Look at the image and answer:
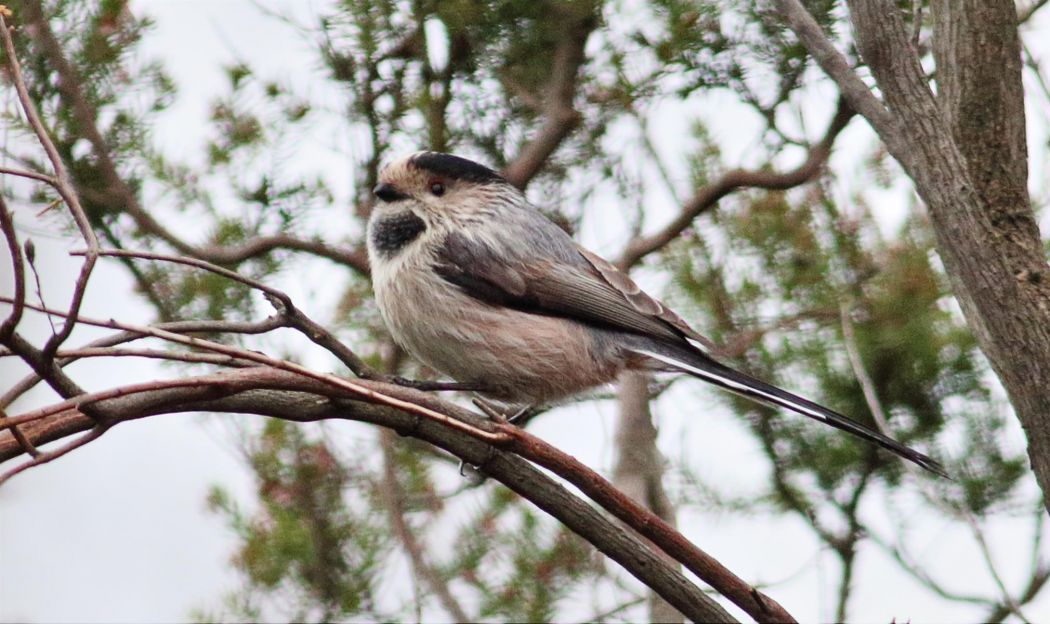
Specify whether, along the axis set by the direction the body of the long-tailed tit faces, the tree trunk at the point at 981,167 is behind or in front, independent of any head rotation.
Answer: behind

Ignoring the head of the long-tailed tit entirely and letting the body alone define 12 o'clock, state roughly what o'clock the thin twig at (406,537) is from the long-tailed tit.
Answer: The thin twig is roughly at 2 o'clock from the long-tailed tit.

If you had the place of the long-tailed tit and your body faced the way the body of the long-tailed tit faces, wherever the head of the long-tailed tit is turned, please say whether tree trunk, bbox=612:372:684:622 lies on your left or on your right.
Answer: on your right

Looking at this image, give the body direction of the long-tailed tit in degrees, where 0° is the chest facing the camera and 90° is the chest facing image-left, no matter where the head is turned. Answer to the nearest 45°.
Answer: approximately 90°

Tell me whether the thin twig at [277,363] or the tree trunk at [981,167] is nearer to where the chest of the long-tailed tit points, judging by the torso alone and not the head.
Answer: the thin twig

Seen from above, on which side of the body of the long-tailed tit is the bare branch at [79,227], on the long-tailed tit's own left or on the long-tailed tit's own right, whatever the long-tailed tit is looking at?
on the long-tailed tit's own left

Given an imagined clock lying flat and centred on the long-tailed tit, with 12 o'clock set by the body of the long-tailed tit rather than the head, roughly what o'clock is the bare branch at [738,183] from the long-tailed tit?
The bare branch is roughly at 5 o'clock from the long-tailed tit.
